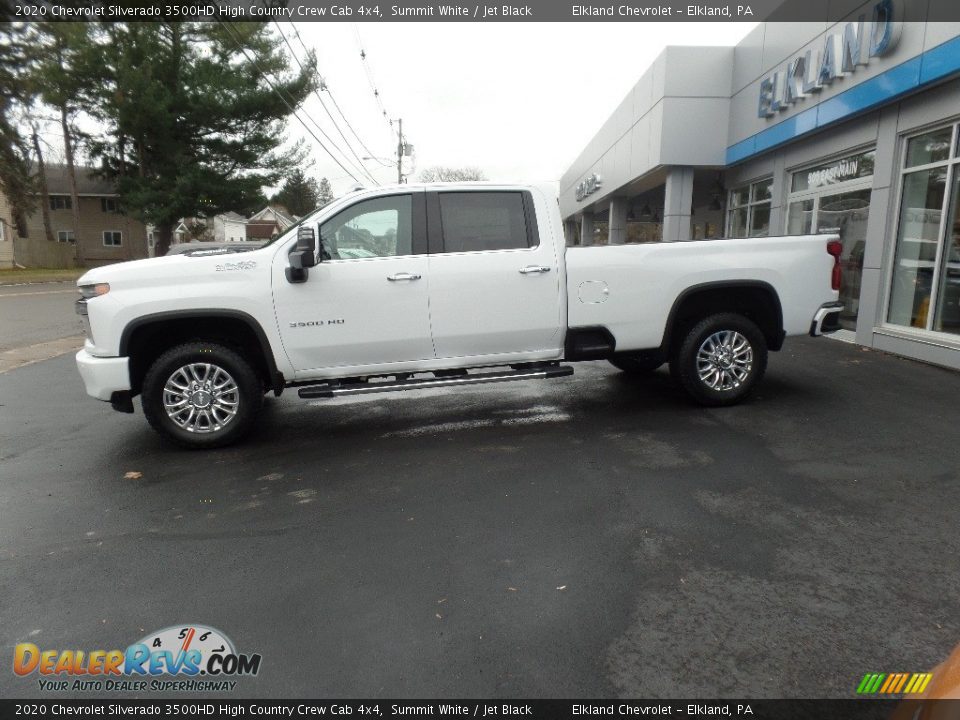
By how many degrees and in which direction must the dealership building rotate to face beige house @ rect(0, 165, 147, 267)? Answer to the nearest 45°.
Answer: approximately 90° to its right

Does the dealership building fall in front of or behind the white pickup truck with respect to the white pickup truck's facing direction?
behind

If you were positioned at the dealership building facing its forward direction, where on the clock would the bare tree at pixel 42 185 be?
The bare tree is roughly at 2 o'clock from the dealership building.

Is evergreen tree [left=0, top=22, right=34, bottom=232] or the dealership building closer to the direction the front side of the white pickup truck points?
the evergreen tree

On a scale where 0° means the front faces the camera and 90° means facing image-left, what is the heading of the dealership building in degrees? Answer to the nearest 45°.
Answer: approximately 45°

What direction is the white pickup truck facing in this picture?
to the viewer's left

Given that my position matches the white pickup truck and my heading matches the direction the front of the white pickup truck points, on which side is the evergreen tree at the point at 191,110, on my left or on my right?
on my right

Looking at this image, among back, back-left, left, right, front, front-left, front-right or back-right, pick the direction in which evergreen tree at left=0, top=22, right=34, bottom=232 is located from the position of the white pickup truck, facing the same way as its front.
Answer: front-right
